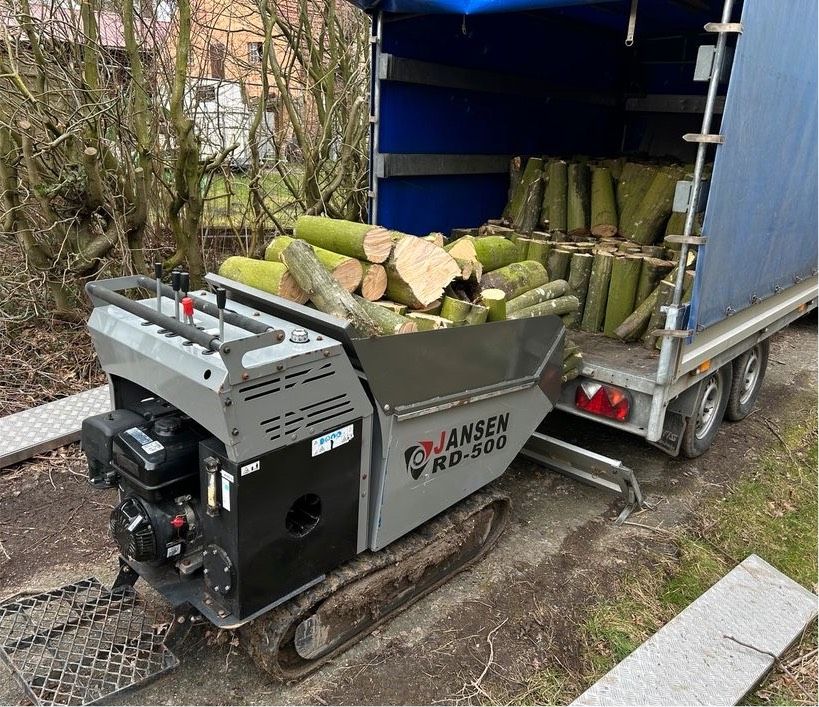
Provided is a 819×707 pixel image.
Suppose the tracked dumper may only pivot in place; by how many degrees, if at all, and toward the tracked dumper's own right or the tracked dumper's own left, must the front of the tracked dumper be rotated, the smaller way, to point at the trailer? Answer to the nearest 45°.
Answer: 0° — it already faces it

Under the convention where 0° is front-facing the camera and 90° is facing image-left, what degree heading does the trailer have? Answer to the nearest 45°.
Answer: approximately 225°

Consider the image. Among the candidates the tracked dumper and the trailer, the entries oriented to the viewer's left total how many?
0

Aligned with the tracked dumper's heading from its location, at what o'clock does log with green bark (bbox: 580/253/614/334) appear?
The log with green bark is roughly at 12 o'clock from the tracked dumper.

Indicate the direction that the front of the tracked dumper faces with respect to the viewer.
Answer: facing away from the viewer and to the right of the viewer

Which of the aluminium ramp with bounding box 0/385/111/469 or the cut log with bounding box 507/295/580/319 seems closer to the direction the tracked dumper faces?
the cut log

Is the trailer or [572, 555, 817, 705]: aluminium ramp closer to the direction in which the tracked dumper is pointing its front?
the trailer

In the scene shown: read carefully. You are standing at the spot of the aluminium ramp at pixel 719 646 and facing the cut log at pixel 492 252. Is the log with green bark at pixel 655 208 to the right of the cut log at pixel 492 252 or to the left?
right

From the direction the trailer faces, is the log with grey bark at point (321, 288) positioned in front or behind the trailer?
behind
